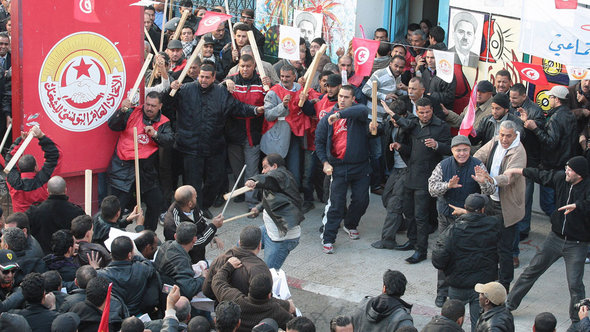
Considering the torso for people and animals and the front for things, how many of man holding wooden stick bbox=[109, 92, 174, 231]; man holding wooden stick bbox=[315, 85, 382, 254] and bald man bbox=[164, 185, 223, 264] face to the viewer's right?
1

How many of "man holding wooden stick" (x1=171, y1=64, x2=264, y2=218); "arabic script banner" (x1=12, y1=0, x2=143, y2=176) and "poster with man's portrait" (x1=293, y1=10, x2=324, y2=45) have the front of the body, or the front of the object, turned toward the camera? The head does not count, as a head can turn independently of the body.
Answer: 3

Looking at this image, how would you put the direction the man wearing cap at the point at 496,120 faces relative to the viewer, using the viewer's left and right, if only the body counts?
facing the viewer and to the left of the viewer

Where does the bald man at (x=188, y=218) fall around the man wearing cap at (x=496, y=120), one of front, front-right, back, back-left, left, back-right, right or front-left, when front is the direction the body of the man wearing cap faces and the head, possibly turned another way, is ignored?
front

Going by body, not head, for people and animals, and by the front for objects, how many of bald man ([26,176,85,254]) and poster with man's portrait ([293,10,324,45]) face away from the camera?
1

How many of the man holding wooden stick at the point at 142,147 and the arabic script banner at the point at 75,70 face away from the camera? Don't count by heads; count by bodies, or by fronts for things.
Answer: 0

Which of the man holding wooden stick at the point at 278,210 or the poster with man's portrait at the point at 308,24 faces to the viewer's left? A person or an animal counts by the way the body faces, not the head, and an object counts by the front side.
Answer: the man holding wooden stick

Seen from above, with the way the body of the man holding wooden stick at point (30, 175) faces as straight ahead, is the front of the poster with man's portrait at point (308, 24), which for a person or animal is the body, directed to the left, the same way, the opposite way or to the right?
the opposite way

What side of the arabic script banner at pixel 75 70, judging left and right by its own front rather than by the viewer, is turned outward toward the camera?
front

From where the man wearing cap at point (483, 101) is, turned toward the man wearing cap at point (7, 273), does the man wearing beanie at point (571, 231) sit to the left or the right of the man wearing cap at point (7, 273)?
left

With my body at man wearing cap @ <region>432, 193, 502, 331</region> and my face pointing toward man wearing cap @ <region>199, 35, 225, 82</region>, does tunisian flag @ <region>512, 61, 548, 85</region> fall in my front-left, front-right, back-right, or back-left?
front-right

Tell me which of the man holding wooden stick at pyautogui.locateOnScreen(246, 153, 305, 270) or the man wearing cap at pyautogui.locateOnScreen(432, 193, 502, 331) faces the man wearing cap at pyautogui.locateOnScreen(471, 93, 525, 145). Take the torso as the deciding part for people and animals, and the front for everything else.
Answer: the man wearing cap at pyautogui.locateOnScreen(432, 193, 502, 331)

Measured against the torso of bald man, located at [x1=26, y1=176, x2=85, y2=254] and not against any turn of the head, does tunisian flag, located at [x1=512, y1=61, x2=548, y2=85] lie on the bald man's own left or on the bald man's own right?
on the bald man's own right

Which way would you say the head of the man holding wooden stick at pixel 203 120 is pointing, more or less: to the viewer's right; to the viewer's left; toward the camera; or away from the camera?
toward the camera

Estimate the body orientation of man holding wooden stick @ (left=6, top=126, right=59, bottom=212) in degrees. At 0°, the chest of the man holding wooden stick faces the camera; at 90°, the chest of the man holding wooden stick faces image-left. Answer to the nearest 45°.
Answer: approximately 180°

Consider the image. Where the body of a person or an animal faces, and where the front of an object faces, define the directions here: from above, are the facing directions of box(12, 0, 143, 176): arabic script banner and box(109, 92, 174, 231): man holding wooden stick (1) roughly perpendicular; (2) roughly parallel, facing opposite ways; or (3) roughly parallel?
roughly parallel

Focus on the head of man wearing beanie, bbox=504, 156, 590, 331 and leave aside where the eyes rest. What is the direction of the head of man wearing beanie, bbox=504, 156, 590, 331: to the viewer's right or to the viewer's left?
to the viewer's left

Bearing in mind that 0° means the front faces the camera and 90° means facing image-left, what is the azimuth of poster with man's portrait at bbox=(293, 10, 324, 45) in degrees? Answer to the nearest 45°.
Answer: approximately 0°

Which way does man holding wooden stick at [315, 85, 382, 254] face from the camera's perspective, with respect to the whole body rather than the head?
toward the camera
